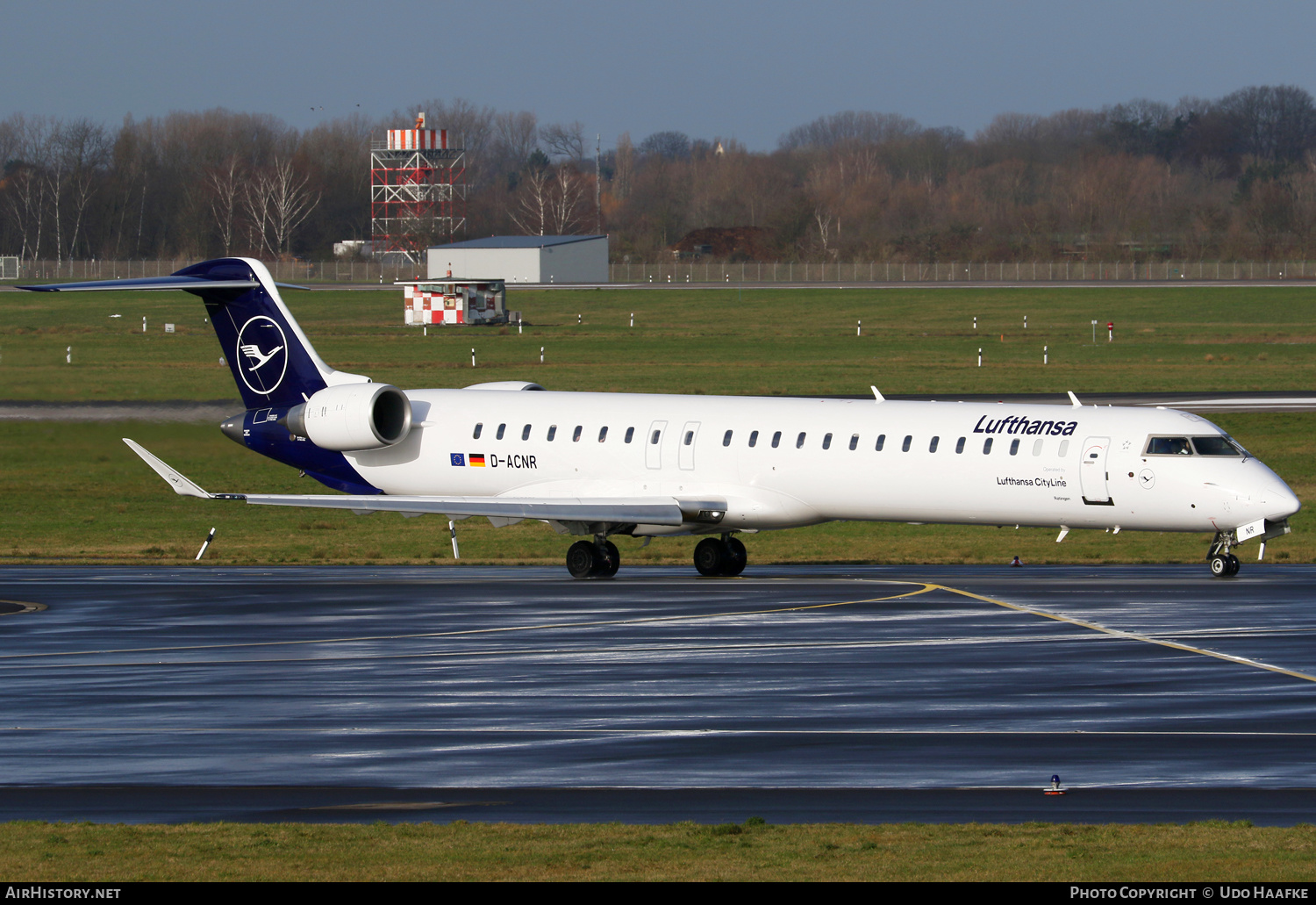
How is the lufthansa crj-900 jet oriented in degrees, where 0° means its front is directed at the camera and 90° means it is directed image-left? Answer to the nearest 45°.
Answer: approximately 315°
